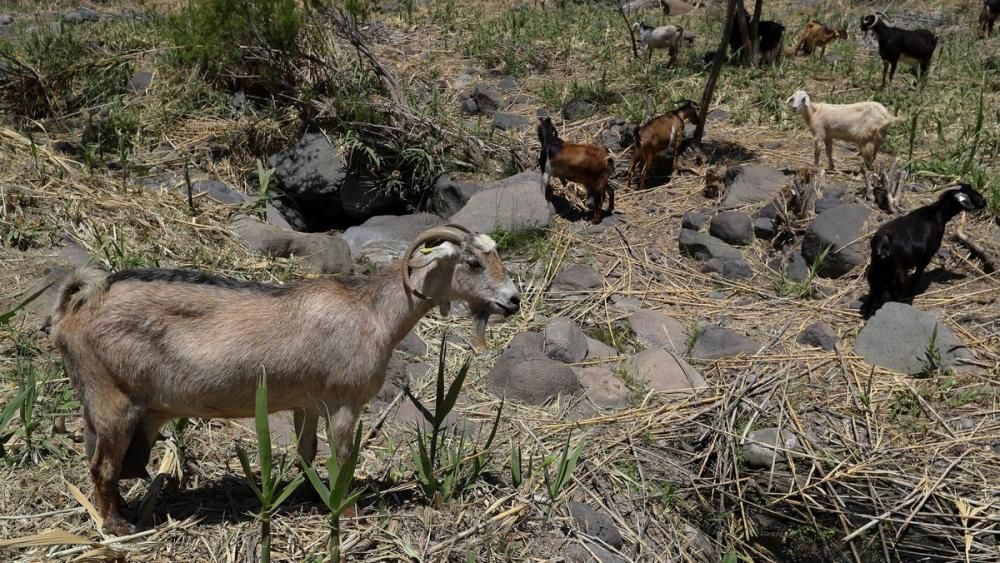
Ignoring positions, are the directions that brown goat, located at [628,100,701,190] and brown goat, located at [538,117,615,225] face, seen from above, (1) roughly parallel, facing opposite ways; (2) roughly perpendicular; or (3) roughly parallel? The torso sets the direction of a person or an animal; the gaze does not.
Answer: roughly perpendicular

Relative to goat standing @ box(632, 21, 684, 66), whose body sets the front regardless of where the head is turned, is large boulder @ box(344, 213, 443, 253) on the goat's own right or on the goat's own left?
on the goat's own left

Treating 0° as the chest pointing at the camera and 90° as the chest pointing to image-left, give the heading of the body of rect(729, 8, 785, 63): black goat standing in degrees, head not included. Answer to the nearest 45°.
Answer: approximately 90°

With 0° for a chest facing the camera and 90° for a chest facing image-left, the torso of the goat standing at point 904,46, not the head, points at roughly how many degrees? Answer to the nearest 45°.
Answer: approximately 45°

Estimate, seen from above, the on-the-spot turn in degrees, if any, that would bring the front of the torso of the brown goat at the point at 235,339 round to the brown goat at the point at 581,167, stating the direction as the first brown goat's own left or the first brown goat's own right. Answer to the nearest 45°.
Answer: approximately 45° to the first brown goat's own left

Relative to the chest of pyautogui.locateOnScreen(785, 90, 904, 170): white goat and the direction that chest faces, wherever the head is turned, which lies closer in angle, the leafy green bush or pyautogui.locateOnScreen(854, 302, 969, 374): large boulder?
the leafy green bush

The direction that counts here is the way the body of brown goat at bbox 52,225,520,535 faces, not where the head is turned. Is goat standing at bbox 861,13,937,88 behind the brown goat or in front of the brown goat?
in front

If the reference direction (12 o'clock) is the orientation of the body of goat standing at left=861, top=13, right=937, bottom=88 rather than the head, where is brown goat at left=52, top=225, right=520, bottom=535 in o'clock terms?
The brown goat is roughly at 11 o'clock from the goat standing.

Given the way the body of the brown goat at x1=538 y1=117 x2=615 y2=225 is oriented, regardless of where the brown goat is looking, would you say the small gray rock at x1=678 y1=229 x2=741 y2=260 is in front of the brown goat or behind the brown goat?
behind

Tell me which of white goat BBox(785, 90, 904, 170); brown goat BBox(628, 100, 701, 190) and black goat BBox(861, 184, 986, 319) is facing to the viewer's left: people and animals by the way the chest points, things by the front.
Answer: the white goat

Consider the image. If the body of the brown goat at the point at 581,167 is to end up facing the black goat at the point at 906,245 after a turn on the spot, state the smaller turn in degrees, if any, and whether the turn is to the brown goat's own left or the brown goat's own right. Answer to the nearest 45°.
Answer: approximately 180°

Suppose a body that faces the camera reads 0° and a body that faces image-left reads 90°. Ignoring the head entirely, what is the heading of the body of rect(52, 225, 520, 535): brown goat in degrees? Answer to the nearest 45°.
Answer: approximately 270°

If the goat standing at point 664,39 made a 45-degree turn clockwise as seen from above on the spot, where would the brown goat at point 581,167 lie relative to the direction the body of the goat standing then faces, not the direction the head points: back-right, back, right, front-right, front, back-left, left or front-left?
back-left

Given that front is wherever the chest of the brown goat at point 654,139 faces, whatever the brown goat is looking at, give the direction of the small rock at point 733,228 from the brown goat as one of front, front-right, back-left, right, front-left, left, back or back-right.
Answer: right

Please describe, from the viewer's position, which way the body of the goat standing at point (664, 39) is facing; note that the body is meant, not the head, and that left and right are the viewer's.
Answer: facing to the left of the viewer

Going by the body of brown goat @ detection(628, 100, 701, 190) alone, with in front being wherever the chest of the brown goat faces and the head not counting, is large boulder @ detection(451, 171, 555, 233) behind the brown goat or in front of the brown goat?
behind

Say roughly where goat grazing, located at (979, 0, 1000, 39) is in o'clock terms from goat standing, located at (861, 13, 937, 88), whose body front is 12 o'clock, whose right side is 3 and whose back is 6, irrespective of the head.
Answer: goat grazing, located at (979, 0, 1000, 39) is roughly at 5 o'clock from goat standing, located at (861, 13, 937, 88).

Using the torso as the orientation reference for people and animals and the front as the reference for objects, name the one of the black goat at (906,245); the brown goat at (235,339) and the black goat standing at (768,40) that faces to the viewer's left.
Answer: the black goat standing
